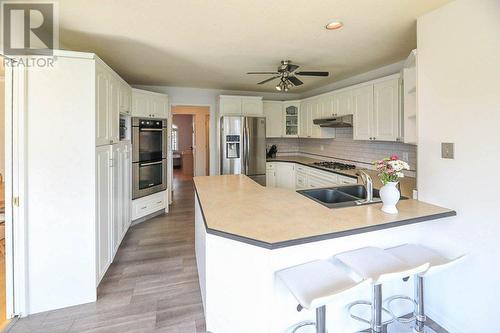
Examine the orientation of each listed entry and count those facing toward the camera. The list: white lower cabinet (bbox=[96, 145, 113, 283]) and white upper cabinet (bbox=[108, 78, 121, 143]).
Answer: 0

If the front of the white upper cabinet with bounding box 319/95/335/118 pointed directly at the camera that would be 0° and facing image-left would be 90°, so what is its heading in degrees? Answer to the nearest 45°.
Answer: approximately 45°

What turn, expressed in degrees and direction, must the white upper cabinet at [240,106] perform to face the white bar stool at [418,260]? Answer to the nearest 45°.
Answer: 0° — it already faces it

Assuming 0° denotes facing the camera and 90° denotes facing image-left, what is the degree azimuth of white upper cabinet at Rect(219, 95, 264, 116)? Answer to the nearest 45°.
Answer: approximately 0°

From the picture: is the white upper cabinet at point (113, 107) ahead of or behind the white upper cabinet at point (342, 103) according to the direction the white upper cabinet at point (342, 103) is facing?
ahead

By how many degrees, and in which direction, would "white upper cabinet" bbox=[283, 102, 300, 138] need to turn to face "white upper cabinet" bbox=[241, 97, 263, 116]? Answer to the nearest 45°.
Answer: approximately 45° to its right

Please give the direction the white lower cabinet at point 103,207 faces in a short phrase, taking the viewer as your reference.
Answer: facing to the right of the viewer
